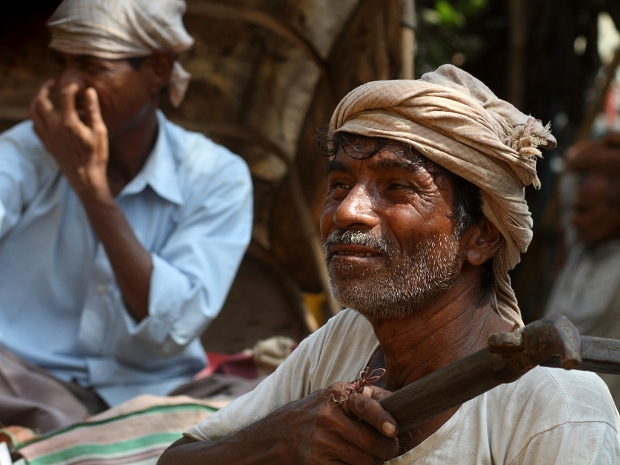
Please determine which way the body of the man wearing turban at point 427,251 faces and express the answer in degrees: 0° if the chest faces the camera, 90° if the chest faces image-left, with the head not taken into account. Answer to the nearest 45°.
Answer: approximately 45°

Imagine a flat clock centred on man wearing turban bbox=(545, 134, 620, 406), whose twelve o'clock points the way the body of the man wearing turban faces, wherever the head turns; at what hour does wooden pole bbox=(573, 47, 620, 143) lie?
The wooden pole is roughly at 4 o'clock from the man wearing turban.

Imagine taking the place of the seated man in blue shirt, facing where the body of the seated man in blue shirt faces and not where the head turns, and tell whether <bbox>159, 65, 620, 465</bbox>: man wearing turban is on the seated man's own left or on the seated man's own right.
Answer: on the seated man's own left

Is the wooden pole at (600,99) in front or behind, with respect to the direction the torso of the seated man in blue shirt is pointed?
behind

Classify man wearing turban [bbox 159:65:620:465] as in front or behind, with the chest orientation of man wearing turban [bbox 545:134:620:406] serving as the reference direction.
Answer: in front

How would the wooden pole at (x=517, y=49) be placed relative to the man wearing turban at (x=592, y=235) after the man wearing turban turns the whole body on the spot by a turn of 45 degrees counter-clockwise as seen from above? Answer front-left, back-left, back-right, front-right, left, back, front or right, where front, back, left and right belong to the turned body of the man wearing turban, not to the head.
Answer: back-right

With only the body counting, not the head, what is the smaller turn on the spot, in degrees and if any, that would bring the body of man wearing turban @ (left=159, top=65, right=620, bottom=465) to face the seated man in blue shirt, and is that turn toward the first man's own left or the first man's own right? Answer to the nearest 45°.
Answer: approximately 90° to the first man's own right

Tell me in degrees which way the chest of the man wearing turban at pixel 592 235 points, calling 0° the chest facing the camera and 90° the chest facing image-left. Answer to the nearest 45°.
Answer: approximately 45°
